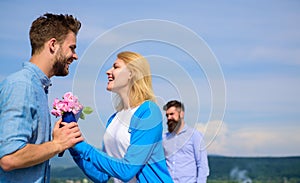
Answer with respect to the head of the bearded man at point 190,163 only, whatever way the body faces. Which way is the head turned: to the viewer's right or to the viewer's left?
to the viewer's left

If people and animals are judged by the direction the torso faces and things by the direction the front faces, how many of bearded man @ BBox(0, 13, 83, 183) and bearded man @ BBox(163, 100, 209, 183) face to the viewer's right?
1

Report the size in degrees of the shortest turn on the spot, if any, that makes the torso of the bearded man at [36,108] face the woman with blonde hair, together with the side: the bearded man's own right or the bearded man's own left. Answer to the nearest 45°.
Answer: approximately 45° to the bearded man's own left

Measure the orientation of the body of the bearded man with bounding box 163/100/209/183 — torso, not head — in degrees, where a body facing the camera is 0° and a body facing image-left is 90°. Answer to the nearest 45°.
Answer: approximately 45°

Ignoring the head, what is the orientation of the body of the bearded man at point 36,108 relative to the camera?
to the viewer's right
